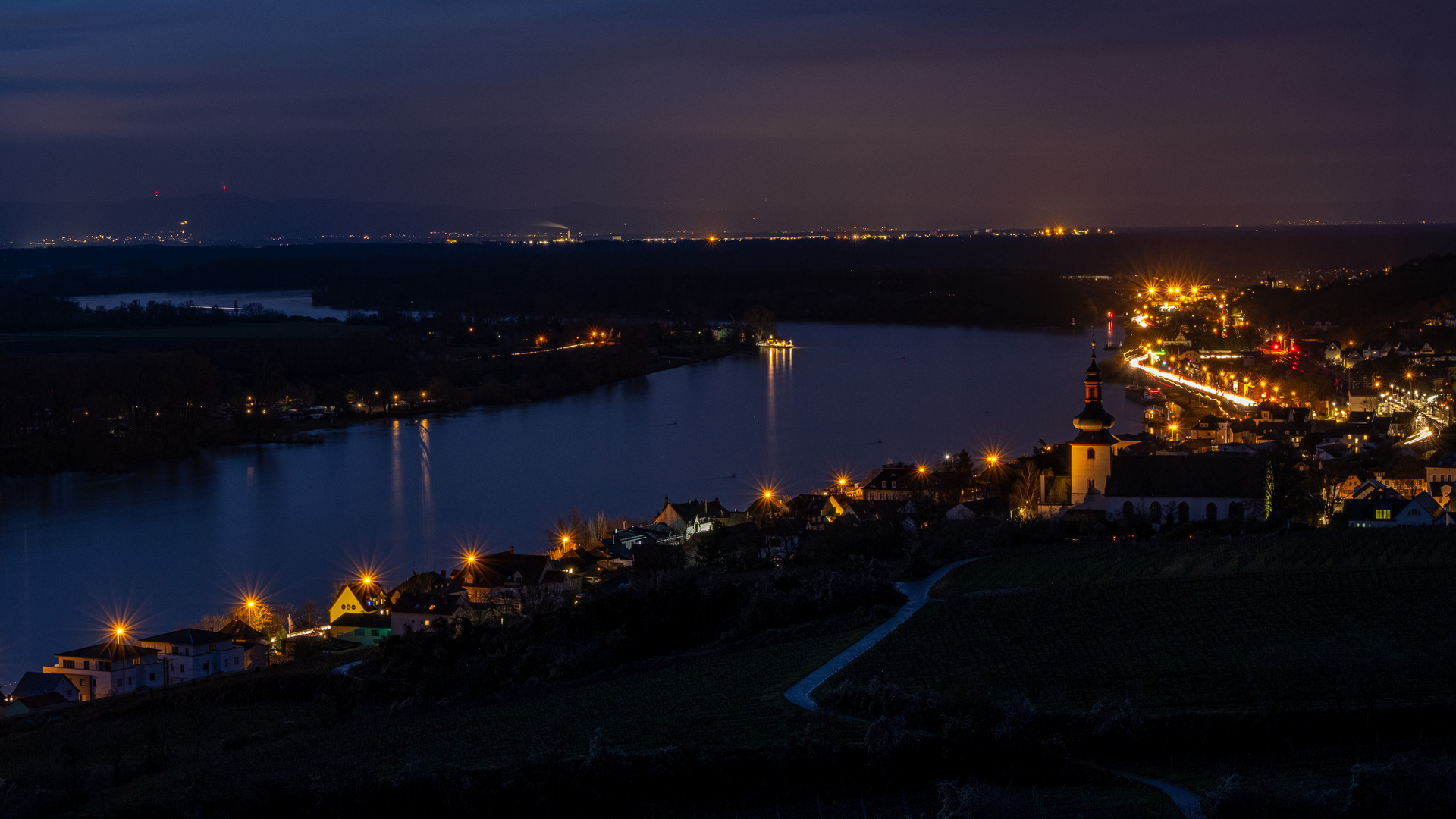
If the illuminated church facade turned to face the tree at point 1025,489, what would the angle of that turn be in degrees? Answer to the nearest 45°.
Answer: approximately 45° to its right

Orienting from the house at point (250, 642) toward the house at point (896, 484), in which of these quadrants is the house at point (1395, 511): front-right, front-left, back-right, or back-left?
front-right

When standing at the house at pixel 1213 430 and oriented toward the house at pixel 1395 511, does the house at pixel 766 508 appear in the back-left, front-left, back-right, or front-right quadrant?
front-right

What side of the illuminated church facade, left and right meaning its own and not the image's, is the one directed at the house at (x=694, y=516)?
right

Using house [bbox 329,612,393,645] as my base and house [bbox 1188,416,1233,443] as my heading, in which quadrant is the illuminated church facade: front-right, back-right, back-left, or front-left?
front-right

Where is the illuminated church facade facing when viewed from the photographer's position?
facing to the left of the viewer

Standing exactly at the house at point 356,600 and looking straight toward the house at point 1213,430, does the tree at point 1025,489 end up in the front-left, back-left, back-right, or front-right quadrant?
front-right

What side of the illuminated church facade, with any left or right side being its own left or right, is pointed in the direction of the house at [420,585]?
front

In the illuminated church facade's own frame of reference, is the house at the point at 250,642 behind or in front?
in front

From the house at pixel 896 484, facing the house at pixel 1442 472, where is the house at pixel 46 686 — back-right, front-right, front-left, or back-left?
back-right

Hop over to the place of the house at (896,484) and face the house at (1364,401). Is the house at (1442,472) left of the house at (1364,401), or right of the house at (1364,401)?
right
